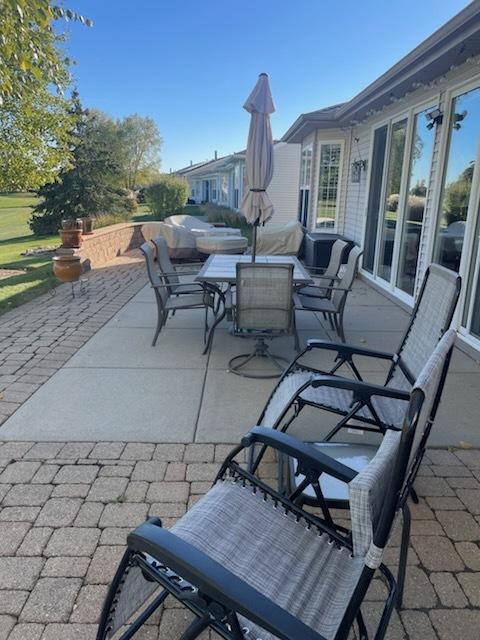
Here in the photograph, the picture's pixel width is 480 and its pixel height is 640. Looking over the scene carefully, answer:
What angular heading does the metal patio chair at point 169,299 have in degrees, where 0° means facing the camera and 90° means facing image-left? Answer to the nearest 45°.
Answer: approximately 270°

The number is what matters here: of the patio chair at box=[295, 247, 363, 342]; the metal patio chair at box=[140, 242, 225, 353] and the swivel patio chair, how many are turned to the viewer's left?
1

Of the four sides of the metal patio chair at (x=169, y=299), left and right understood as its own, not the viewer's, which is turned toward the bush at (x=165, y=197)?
left

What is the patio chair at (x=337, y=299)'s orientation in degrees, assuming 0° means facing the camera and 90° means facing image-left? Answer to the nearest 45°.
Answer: approximately 90°

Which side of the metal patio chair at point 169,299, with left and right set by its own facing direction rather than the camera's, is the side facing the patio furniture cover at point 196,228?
left

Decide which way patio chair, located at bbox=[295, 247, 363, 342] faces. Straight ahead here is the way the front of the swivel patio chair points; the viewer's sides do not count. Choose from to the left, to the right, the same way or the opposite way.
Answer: to the left

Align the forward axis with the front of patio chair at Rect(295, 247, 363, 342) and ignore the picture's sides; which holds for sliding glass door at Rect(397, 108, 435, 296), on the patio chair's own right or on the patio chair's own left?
on the patio chair's own right

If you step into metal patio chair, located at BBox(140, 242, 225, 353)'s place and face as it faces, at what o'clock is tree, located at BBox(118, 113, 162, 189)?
The tree is roughly at 9 o'clock from the metal patio chair.

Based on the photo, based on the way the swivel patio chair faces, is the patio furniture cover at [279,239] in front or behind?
in front

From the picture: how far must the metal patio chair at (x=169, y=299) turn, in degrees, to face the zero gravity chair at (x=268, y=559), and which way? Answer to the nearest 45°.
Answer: approximately 90° to its right

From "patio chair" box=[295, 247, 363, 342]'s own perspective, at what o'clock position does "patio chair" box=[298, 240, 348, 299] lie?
"patio chair" box=[298, 240, 348, 299] is roughly at 3 o'clock from "patio chair" box=[295, 247, 363, 342].

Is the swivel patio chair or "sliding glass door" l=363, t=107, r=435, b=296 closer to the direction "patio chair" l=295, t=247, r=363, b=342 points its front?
the swivel patio chair

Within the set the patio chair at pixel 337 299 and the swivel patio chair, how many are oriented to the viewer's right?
0

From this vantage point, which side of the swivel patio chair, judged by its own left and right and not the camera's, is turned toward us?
back

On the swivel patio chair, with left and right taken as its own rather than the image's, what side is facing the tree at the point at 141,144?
front

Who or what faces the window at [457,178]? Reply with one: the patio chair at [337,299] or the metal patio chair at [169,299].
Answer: the metal patio chair

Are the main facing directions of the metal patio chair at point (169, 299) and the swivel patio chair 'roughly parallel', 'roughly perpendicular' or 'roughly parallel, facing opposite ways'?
roughly perpendicular

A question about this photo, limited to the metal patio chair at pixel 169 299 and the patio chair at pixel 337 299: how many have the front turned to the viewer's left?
1

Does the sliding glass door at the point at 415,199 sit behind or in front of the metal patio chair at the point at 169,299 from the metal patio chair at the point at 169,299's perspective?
in front

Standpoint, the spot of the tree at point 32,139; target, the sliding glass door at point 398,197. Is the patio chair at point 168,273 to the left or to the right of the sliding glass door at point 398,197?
right

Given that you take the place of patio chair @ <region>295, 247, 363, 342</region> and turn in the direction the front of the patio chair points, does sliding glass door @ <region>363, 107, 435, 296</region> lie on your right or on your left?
on your right
